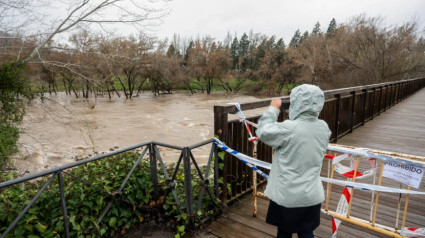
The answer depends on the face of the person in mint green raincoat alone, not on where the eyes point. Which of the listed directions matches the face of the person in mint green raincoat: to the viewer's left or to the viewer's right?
to the viewer's left

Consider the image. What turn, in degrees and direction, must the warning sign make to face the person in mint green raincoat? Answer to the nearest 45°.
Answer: approximately 45° to its right

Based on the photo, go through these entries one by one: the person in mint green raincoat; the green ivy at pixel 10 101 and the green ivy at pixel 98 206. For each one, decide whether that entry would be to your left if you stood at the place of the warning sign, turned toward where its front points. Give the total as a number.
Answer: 0

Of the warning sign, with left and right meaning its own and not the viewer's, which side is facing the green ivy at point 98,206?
right

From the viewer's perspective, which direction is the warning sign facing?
toward the camera

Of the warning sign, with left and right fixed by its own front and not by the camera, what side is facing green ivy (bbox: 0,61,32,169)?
right
